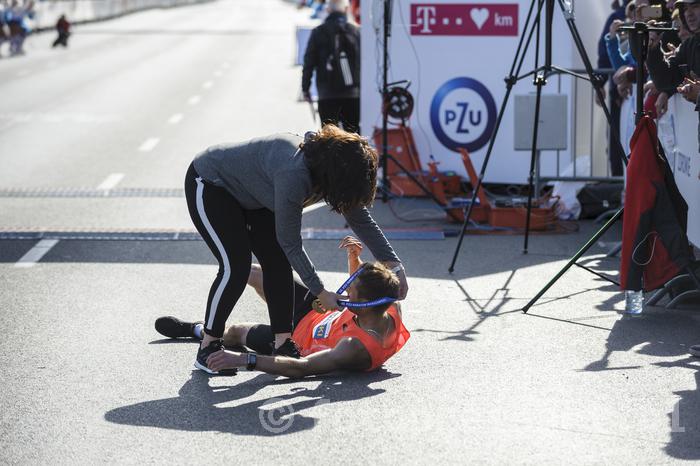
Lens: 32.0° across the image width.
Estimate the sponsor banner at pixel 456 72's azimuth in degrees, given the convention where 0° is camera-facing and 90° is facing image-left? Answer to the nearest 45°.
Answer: approximately 0°

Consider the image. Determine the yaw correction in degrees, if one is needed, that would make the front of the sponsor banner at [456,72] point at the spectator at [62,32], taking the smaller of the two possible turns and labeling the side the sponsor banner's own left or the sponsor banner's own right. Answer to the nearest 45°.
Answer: approximately 135° to the sponsor banner's own right

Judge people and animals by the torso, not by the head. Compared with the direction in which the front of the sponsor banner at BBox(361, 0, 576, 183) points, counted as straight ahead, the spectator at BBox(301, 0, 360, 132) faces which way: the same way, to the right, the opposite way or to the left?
the opposite way

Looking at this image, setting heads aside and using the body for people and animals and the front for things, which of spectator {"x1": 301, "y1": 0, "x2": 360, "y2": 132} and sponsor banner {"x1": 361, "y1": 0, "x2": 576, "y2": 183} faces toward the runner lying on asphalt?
the sponsor banner

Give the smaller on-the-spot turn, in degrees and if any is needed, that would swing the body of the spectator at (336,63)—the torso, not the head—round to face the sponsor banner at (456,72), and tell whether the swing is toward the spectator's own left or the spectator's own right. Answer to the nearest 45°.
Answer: approximately 90° to the spectator's own right

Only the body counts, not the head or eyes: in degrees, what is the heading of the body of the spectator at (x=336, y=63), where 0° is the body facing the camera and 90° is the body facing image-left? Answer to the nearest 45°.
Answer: approximately 180°

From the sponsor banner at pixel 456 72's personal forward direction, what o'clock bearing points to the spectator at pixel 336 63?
The spectator is roughly at 3 o'clock from the sponsor banner.

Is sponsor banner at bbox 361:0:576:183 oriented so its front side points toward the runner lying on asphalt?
yes

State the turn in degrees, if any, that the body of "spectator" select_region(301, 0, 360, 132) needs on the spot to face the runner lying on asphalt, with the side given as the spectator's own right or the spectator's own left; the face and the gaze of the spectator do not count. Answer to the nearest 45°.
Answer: approximately 180°

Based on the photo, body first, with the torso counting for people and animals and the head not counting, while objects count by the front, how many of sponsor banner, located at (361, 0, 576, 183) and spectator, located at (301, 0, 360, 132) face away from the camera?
1
